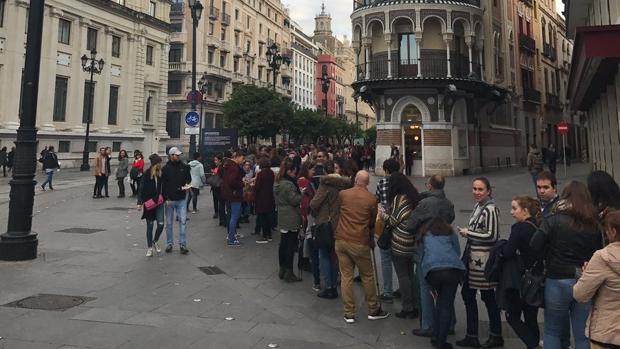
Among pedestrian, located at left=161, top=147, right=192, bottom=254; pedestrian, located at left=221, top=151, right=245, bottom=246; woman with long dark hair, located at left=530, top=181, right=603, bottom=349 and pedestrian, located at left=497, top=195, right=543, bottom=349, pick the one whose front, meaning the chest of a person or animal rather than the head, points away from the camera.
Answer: the woman with long dark hair

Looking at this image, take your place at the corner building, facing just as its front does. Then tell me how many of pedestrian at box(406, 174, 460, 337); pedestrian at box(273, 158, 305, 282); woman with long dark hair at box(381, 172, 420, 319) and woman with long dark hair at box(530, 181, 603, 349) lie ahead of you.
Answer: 4

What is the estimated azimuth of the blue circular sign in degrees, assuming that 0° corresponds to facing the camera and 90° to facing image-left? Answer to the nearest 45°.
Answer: approximately 0°

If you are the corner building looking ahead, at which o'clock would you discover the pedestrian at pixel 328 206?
The pedestrian is roughly at 12 o'clock from the corner building.

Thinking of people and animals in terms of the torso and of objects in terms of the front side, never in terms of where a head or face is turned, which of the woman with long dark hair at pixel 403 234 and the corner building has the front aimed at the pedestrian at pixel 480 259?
the corner building

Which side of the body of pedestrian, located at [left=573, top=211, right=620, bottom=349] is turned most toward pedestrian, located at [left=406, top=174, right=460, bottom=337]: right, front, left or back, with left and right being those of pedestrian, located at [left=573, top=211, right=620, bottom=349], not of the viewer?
front

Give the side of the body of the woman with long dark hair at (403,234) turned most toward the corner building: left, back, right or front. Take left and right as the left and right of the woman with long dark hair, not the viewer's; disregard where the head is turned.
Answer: right

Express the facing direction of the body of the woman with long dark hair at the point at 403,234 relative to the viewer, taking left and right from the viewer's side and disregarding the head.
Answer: facing to the left of the viewer

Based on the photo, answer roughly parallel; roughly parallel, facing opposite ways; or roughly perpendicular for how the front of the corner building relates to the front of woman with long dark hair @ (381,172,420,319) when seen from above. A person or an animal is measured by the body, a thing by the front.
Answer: roughly perpendicular

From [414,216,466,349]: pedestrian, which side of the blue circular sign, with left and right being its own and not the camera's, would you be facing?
front
